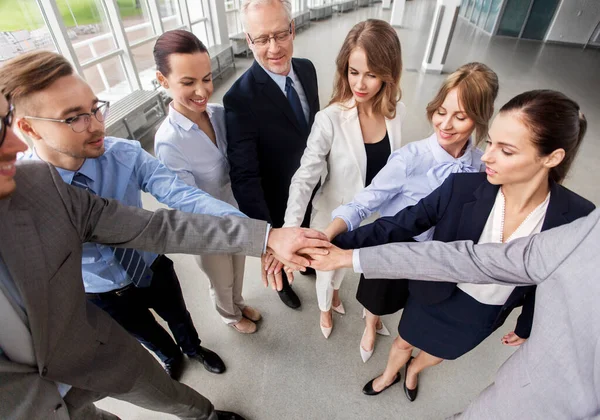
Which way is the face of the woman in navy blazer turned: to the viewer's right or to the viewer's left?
to the viewer's left

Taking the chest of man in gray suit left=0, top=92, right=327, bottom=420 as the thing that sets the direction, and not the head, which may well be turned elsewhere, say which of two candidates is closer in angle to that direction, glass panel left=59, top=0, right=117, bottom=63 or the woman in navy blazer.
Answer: the woman in navy blazer

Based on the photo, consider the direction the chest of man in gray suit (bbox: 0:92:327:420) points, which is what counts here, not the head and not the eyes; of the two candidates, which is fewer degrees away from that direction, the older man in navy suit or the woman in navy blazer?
the woman in navy blazer

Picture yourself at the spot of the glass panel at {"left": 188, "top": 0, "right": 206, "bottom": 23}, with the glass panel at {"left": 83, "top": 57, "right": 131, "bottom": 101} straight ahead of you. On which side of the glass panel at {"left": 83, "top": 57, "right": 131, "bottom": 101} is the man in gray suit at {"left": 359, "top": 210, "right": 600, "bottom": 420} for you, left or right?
left

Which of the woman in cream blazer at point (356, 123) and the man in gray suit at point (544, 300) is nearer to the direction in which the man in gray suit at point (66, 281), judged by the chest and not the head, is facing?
the man in gray suit

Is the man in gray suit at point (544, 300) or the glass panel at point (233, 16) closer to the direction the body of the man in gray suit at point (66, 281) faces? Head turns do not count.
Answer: the man in gray suit

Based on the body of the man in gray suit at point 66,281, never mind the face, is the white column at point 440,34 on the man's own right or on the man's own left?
on the man's own left

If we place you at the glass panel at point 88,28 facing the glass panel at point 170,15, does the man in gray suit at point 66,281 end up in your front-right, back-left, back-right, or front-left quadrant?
back-right

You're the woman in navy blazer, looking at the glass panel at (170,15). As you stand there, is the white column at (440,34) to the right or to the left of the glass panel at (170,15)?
right
